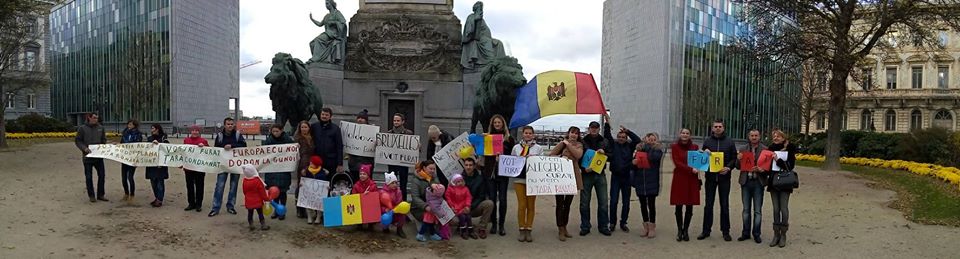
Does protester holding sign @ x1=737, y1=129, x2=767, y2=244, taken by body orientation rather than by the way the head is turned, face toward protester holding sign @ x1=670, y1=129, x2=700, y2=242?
no

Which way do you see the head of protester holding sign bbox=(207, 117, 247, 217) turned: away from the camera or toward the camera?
toward the camera

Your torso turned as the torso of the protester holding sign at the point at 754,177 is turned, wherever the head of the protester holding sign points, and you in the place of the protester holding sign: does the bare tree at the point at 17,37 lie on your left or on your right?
on your right

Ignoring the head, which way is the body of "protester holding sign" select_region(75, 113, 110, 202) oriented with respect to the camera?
toward the camera

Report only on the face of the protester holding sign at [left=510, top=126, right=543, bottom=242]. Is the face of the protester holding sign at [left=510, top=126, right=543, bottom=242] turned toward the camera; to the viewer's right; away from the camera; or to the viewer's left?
toward the camera

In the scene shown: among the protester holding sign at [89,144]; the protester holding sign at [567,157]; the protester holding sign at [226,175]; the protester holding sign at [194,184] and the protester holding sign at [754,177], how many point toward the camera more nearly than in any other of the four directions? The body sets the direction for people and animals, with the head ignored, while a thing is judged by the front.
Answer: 5

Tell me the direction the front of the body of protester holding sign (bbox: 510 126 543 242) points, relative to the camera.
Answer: toward the camera

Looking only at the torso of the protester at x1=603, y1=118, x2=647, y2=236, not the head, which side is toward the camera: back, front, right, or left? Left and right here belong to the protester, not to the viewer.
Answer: front

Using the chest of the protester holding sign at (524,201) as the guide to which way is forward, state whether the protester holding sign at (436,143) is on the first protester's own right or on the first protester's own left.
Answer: on the first protester's own right

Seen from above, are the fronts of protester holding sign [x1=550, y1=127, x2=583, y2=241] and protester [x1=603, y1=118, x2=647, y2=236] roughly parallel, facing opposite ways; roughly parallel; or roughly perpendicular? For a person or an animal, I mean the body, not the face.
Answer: roughly parallel

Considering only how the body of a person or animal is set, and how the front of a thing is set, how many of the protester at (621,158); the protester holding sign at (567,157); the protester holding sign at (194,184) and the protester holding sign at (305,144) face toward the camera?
4

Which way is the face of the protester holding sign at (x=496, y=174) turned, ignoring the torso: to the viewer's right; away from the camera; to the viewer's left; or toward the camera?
toward the camera
